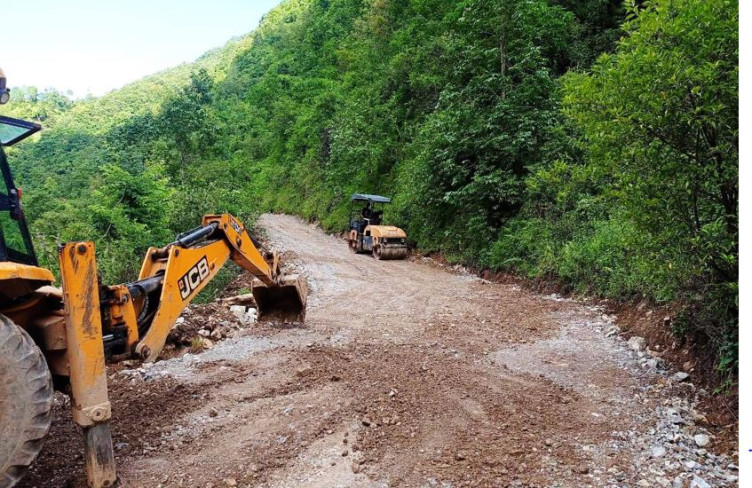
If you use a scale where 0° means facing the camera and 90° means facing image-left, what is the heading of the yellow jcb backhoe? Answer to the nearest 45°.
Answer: approximately 90°

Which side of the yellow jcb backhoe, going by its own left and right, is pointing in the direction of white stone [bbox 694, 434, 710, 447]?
back
